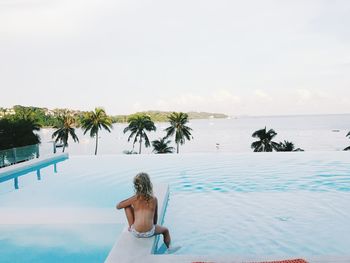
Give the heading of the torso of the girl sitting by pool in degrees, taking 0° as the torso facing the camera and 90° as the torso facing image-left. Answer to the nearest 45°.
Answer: approximately 180°

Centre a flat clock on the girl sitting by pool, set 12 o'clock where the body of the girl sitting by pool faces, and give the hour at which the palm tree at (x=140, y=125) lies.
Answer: The palm tree is roughly at 12 o'clock from the girl sitting by pool.

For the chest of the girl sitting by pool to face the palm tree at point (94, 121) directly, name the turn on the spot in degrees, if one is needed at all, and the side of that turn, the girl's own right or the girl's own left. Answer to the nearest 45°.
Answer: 0° — they already face it

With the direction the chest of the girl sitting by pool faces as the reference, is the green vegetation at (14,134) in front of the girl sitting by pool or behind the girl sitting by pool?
in front

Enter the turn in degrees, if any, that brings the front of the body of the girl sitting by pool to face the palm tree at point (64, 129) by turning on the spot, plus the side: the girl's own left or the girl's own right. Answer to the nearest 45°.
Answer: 0° — they already face it

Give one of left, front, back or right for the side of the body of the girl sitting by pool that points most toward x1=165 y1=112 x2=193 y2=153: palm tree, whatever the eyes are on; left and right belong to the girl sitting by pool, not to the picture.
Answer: front
